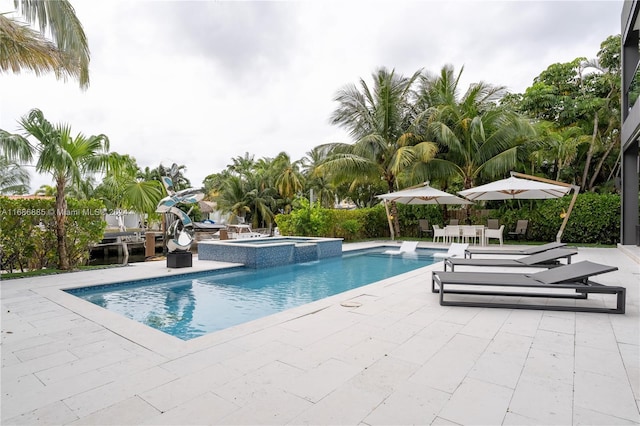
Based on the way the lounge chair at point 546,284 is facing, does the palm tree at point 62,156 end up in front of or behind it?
in front

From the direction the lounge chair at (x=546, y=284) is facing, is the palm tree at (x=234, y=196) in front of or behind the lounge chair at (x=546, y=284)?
in front

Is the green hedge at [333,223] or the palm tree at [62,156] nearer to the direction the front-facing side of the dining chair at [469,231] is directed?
the green hedge

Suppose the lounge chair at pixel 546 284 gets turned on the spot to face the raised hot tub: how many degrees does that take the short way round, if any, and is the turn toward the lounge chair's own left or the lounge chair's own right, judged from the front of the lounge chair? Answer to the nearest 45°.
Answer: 0° — it already faces it

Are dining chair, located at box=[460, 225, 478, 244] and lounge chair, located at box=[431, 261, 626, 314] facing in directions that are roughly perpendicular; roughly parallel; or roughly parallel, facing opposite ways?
roughly perpendicular

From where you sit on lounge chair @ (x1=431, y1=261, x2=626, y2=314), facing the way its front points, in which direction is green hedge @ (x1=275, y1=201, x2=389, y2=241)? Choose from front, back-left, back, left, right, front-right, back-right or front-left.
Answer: front-right

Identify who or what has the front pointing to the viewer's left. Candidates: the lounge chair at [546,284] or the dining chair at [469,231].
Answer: the lounge chair

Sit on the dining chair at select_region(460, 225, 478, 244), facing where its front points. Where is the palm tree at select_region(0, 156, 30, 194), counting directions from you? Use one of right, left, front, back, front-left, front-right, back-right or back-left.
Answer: left

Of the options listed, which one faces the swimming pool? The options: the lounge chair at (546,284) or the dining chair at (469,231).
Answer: the lounge chair

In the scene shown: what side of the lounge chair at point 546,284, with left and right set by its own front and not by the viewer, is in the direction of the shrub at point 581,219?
right

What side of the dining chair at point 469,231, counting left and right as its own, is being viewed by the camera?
back

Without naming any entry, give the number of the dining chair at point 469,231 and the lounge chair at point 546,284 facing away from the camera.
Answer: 1

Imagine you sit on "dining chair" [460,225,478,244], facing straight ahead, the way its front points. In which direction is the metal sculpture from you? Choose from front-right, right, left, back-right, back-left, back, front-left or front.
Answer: back-left

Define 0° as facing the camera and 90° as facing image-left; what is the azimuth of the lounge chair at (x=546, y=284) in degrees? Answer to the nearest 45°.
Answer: approximately 90°

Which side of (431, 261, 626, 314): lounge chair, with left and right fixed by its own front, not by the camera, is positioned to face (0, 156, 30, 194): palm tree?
front

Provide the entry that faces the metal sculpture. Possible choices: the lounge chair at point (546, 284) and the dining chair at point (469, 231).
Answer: the lounge chair
